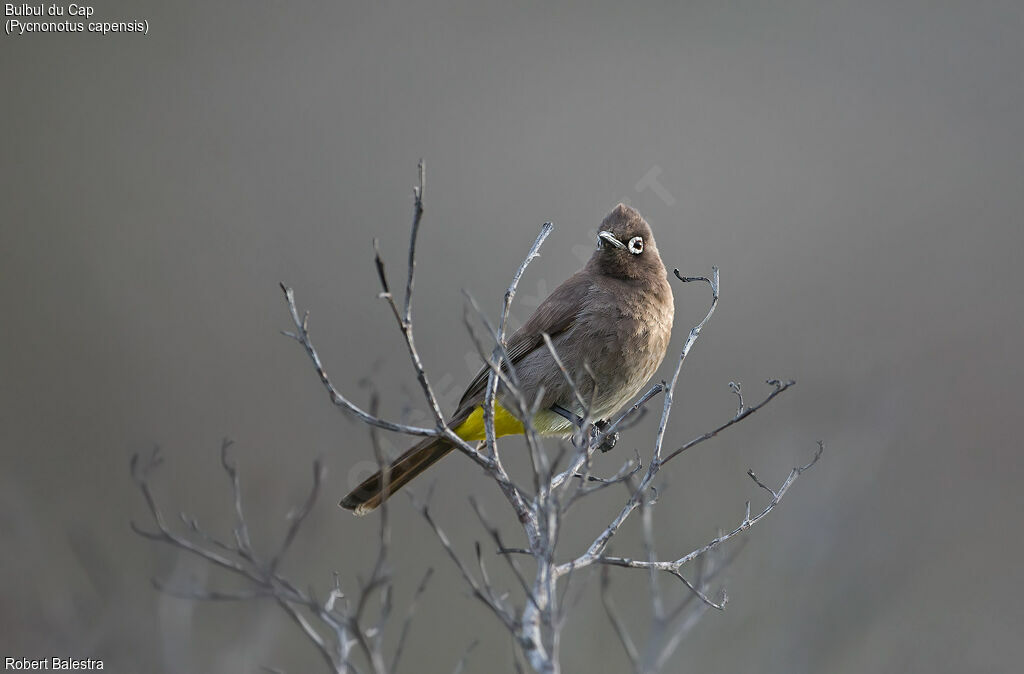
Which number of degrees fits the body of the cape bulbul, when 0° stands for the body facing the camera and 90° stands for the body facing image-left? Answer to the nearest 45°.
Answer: approximately 315°
